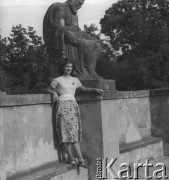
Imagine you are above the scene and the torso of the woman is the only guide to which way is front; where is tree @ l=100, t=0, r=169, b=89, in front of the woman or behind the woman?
behind

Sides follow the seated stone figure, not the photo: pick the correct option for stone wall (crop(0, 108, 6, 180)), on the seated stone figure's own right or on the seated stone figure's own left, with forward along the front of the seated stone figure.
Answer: on the seated stone figure's own right

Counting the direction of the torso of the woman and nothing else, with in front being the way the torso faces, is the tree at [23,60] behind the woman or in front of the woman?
behind

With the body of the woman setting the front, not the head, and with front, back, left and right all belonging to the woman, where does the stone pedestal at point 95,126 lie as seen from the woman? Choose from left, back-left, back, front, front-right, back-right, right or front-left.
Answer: back-left

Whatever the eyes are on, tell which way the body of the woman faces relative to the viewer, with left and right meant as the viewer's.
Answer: facing the viewer
